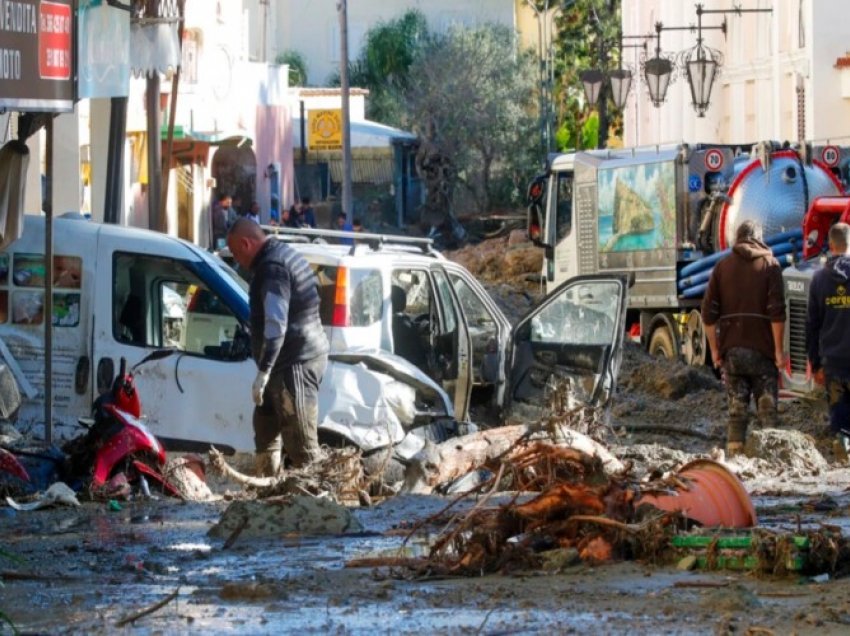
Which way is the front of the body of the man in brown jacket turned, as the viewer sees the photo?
away from the camera

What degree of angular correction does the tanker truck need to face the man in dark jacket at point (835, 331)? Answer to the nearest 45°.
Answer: approximately 135° to its left

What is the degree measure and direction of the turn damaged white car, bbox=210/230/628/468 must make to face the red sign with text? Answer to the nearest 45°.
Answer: approximately 180°

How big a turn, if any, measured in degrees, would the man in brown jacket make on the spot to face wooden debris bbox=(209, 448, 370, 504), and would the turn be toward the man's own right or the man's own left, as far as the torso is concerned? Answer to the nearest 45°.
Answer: approximately 135° to the man's own left

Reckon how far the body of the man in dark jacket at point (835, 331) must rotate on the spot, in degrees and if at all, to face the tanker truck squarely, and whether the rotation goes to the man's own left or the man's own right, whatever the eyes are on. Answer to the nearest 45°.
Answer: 0° — they already face it

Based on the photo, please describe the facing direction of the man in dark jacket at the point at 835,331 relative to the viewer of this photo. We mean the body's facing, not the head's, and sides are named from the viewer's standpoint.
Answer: facing away from the viewer

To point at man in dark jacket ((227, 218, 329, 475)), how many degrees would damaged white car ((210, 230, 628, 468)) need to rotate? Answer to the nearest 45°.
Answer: approximately 135° to its right
